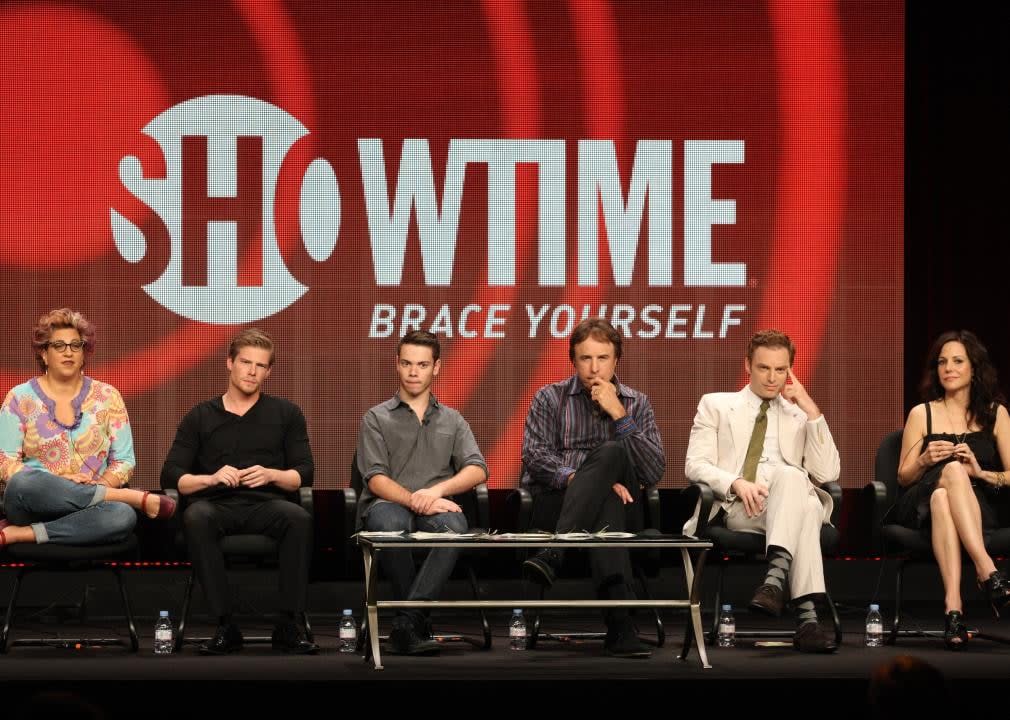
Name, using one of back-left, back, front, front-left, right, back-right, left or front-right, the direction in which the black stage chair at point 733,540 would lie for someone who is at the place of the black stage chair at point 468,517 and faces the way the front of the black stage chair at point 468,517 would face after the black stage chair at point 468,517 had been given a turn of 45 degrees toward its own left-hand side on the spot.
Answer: front-left

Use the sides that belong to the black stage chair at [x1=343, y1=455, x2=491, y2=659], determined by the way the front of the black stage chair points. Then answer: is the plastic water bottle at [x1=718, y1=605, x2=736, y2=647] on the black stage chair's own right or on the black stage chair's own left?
on the black stage chair's own left

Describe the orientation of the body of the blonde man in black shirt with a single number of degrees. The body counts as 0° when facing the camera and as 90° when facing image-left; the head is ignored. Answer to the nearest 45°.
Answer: approximately 0°

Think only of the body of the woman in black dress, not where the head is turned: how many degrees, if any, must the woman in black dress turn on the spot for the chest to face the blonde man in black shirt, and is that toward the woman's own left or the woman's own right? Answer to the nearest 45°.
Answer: approximately 90° to the woman's own right

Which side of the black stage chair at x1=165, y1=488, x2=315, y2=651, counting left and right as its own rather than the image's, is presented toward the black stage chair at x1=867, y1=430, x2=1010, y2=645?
left

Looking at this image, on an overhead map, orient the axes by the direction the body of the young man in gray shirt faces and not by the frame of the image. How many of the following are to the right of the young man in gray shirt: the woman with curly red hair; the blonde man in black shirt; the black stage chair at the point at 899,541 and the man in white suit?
2

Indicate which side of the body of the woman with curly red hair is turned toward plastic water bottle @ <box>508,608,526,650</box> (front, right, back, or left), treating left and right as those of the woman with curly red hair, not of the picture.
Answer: left
